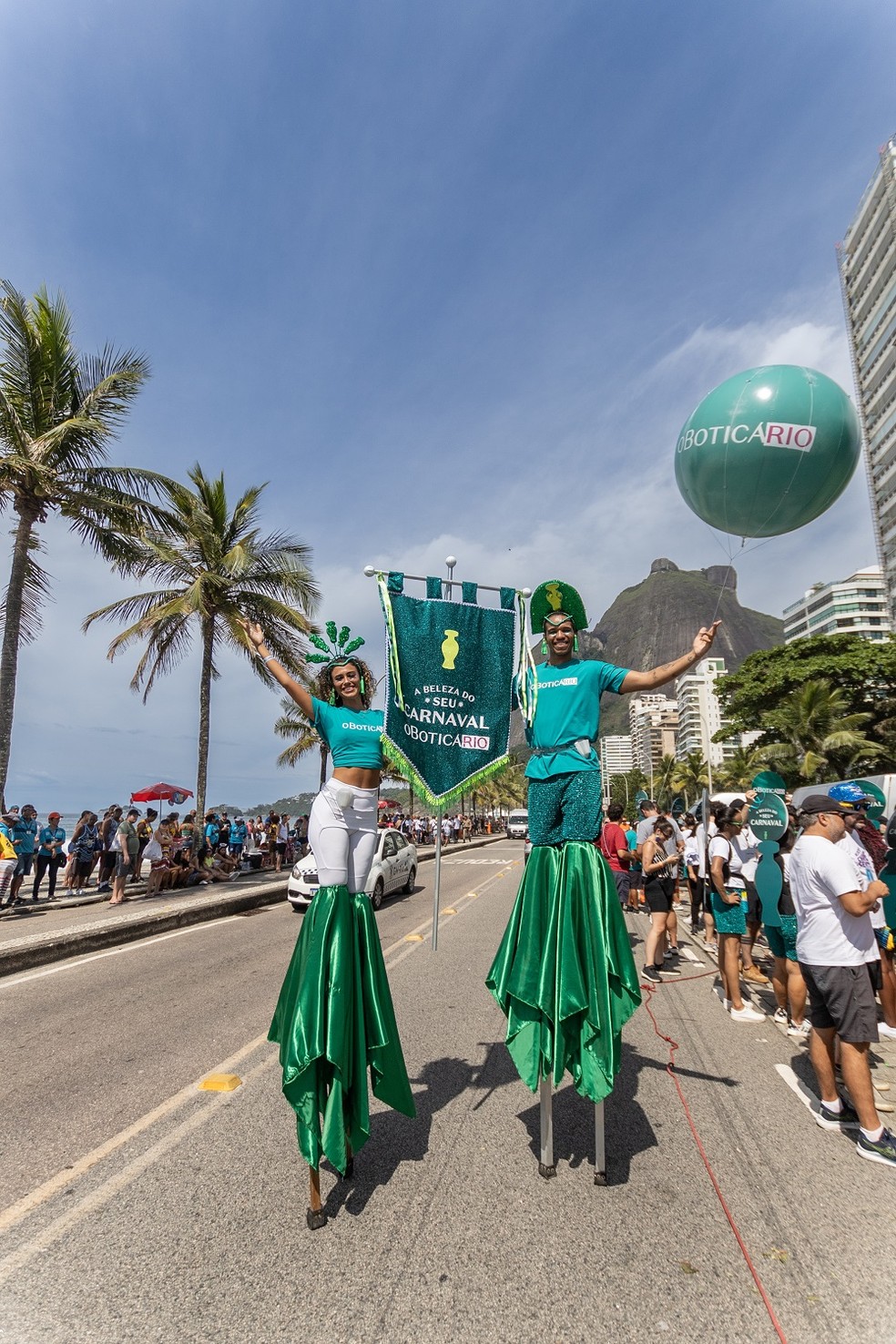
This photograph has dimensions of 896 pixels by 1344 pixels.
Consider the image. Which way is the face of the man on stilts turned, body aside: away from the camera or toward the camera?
toward the camera

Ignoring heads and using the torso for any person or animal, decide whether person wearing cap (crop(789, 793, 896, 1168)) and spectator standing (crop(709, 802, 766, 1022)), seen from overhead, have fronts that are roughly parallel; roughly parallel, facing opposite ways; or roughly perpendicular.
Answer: roughly parallel

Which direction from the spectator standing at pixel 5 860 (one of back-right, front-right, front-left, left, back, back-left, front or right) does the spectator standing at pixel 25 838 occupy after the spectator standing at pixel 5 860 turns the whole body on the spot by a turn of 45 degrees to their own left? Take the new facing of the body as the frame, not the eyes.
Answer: front-left

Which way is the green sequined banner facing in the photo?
toward the camera

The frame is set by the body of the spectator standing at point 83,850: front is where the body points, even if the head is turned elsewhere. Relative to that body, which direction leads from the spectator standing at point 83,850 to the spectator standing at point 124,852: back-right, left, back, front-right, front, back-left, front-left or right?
front

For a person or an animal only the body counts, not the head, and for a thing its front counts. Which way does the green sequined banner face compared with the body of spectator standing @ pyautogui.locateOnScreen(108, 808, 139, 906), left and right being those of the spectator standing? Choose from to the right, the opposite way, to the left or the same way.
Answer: to the right

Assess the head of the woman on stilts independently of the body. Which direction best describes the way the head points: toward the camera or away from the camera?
toward the camera

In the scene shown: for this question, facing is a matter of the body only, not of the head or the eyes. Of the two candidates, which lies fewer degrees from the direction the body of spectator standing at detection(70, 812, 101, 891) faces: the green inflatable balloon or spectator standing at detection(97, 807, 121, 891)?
the green inflatable balloon

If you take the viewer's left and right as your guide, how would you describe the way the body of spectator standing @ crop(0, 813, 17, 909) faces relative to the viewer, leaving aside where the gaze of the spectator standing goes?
facing to the right of the viewer

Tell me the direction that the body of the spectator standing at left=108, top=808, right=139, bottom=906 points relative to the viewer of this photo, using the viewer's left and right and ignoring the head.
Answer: facing to the right of the viewer

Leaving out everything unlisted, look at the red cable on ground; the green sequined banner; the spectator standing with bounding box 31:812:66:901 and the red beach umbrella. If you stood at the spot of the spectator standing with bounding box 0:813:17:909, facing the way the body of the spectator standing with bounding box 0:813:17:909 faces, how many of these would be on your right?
2

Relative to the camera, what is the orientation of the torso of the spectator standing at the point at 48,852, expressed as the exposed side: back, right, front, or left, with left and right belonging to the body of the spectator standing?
front

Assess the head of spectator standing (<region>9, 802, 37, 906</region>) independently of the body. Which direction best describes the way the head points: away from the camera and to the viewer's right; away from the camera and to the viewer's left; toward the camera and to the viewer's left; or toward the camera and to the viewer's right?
toward the camera and to the viewer's right
